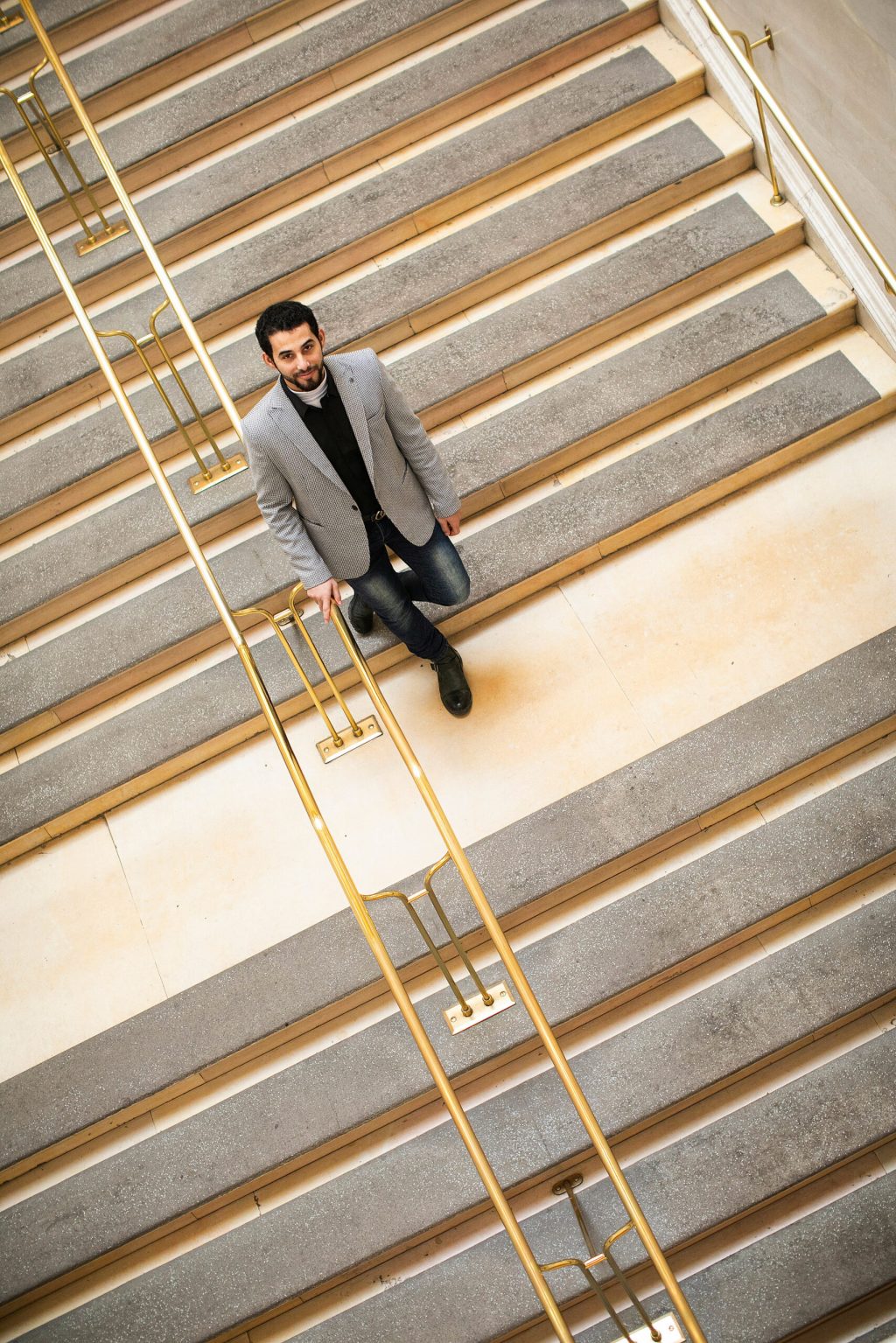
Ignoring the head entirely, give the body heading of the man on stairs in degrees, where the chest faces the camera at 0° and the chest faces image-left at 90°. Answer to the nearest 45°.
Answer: approximately 0°

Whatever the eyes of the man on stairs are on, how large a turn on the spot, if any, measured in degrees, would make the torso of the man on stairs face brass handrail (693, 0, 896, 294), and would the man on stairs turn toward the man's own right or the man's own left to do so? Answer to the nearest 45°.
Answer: approximately 90° to the man's own left
